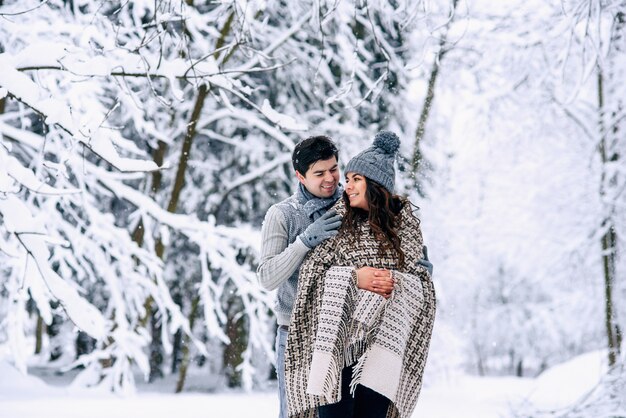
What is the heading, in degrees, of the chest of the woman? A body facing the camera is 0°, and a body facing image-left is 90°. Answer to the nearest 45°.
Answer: approximately 0°

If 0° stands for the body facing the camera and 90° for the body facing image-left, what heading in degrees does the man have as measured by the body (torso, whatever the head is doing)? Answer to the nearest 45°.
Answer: approximately 315°

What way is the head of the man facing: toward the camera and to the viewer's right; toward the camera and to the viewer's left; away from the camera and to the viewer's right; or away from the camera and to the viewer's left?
toward the camera and to the viewer's right
